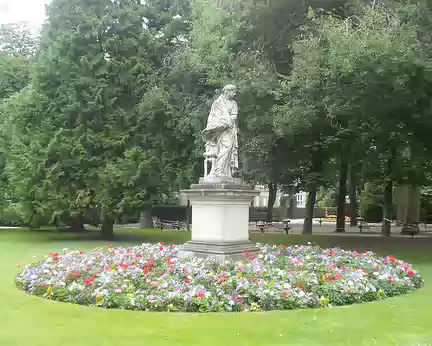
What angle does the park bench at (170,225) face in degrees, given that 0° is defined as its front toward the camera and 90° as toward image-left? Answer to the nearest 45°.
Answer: approximately 0°

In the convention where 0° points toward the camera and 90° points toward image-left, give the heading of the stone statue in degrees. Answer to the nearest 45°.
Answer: approximately 315°

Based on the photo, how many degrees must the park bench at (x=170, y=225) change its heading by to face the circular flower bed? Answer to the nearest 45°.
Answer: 0° — it already faces it
